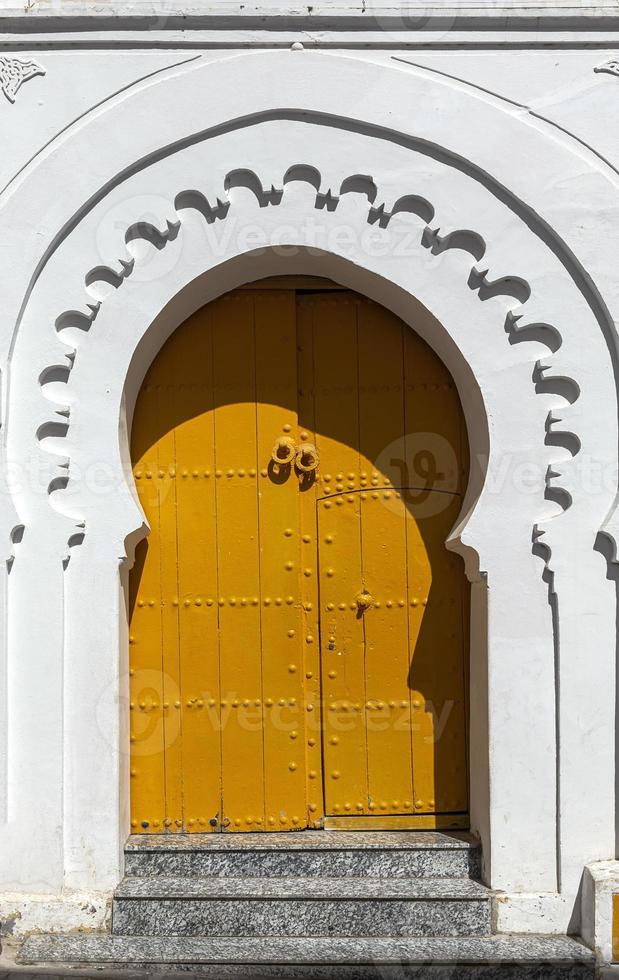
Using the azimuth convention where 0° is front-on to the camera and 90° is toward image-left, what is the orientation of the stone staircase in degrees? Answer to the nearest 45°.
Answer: approximately 0°

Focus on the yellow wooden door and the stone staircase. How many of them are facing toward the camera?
2

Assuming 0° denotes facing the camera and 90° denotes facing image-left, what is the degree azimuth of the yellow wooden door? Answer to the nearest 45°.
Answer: approximately 0°
